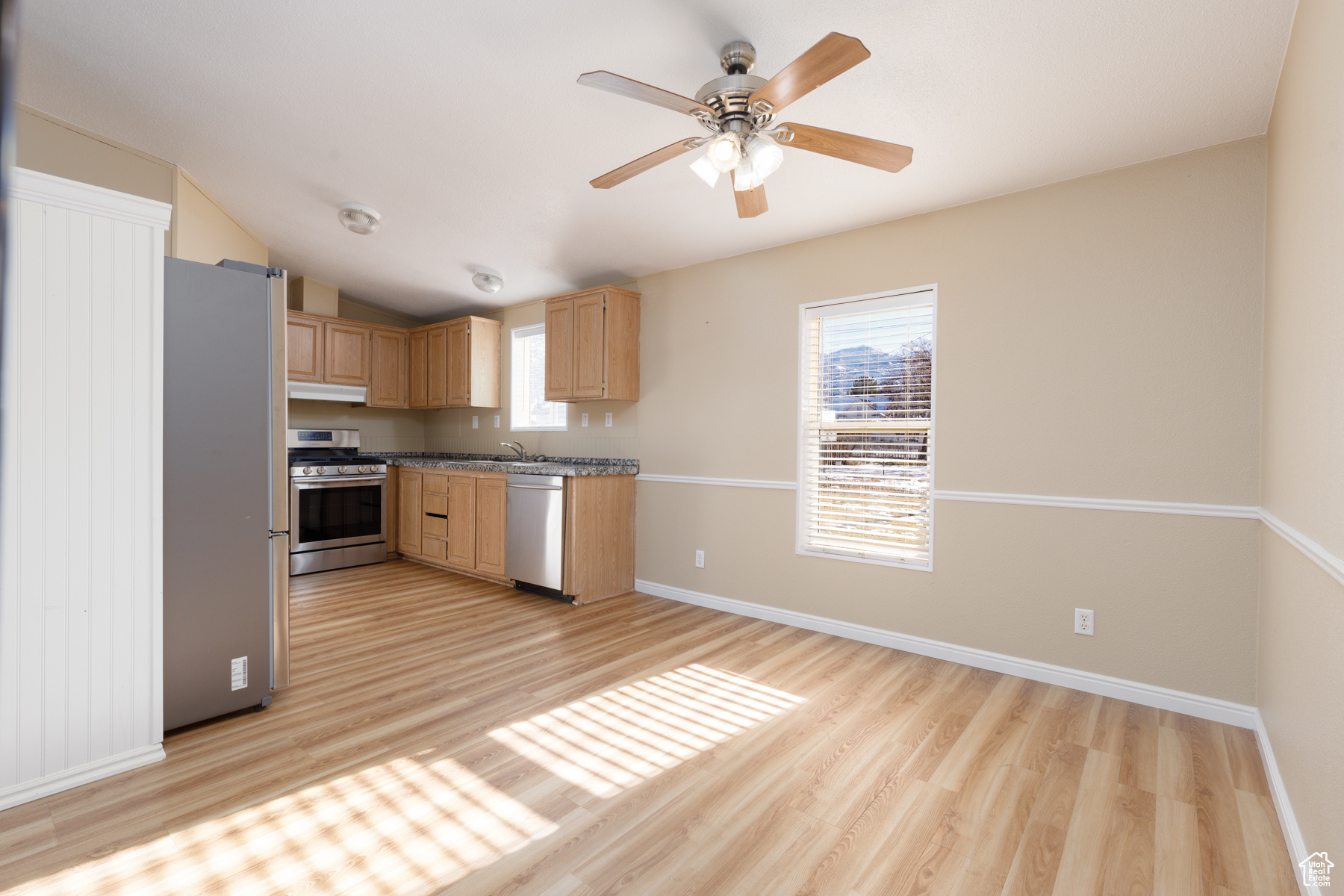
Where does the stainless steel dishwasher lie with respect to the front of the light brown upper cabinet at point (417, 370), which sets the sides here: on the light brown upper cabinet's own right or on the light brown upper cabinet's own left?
on the light brown upper cabinet's own left

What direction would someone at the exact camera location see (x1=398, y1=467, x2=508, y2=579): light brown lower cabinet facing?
facing the viewer and to the left of the viewer

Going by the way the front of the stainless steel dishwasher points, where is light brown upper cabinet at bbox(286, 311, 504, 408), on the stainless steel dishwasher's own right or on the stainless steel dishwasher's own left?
on the stainless steel dishwasher's own right

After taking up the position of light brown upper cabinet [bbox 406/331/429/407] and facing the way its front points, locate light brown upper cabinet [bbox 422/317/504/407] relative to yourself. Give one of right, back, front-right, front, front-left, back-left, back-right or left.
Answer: left

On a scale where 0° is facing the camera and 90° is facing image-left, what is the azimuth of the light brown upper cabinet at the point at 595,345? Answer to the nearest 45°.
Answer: approximately 45°

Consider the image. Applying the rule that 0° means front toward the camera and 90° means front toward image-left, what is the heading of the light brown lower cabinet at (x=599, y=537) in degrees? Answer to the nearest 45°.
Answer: approximately 45°

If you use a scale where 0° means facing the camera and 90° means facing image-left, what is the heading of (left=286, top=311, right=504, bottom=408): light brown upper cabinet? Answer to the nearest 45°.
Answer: approximately 0°

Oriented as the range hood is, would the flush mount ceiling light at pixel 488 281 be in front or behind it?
in front

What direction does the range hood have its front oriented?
toward the camera

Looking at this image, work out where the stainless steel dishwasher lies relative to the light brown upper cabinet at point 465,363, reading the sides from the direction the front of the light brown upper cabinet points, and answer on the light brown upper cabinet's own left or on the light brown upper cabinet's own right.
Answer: on the light brown upper cabinet's own left
